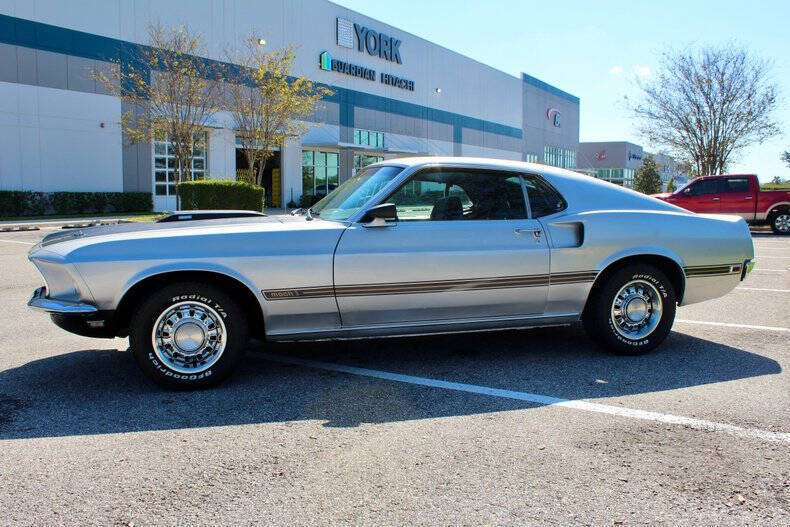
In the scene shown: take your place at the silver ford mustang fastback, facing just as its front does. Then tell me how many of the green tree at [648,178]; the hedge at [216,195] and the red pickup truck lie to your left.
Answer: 0

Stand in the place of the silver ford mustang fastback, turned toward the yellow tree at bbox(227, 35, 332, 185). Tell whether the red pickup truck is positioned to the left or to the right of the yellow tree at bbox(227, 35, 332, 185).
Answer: right

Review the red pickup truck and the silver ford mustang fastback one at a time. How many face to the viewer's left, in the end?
2

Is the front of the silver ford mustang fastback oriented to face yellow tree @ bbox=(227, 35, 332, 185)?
no

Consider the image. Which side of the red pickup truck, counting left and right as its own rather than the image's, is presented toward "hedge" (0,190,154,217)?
front

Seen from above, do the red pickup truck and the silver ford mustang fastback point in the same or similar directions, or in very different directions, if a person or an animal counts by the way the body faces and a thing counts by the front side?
same or similar directions

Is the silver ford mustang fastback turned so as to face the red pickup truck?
no

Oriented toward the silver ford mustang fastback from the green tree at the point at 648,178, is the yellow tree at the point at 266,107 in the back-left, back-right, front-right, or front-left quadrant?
front-right

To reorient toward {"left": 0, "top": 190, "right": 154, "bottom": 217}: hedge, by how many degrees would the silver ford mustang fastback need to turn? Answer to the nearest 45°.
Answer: approximately 45° to its right

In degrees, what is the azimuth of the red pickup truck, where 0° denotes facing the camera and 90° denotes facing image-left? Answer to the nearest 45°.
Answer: approximately 90°

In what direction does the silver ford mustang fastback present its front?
to the viewer's left

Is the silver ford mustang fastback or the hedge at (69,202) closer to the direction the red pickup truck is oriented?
the hedge

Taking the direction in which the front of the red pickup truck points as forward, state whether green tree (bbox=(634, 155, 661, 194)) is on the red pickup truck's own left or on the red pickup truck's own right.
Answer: on the red pickup truck's own right

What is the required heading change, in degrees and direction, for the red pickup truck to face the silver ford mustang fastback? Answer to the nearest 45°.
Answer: approximately 90° to its left

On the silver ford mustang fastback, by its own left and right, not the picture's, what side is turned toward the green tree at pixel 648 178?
right

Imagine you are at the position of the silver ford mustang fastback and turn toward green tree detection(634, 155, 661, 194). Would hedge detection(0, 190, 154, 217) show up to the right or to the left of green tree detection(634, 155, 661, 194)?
left
